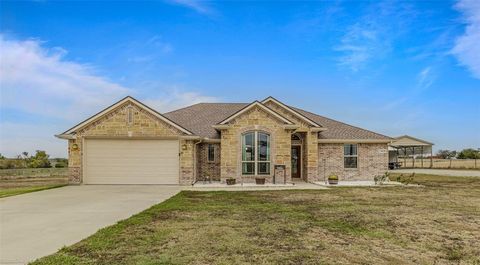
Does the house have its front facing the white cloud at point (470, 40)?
no

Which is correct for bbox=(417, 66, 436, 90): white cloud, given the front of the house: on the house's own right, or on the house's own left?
on the house's own left

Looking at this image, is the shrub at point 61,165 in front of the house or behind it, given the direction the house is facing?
behind

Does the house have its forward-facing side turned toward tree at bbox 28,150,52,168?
no

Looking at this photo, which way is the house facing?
toward the camera

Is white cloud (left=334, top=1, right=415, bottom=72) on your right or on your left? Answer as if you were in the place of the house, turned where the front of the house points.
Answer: on your left
